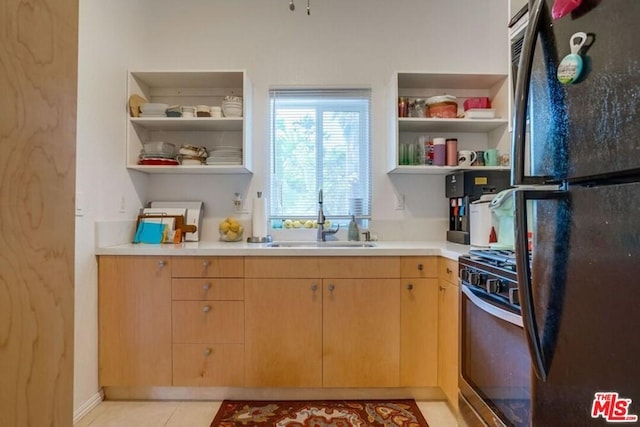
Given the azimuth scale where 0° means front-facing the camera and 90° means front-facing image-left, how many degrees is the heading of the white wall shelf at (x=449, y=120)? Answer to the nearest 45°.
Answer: approximately 0°

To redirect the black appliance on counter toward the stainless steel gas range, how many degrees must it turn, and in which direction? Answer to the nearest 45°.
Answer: approximately 45° to its left

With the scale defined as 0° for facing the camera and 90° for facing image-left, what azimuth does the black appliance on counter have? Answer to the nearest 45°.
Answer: approximately 45°

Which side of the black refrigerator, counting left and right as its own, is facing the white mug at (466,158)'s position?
right

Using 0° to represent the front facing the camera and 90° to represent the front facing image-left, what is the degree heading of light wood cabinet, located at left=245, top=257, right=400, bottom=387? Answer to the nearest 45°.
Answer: approximately 0°

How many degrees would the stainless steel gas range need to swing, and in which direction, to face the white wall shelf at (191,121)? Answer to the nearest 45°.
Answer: approximately 45° to its right

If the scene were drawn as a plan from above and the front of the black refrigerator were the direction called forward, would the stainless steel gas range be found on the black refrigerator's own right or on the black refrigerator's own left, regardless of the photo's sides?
on the black refrigerator's own right

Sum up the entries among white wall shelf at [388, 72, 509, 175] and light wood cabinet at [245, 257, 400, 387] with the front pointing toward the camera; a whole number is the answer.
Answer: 2

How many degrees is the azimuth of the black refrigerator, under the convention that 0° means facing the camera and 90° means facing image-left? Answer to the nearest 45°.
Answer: approximately 45°
